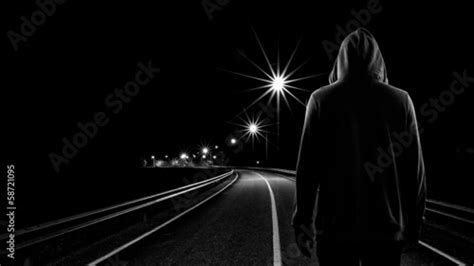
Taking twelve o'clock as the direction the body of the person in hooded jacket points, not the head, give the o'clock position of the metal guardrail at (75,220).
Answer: The metal guardrail is roughly at 10 o'clock from the person in hooded jacket.

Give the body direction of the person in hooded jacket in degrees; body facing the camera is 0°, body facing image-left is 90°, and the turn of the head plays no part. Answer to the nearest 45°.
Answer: approximately 180°

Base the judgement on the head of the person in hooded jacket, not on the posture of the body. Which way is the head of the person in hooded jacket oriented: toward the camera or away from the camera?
away from the camera
